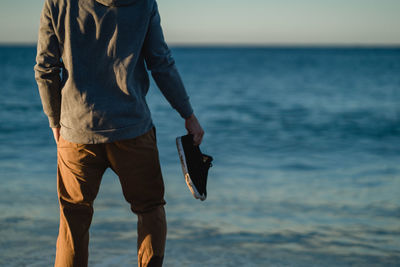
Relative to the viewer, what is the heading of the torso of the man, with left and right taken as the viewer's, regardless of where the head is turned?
facing away from the viewer
